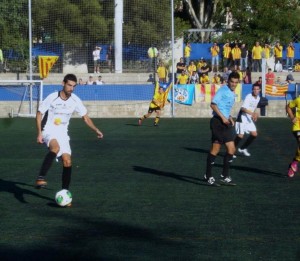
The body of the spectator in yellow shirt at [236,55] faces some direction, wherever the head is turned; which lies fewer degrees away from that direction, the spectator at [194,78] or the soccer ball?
the soccer ball

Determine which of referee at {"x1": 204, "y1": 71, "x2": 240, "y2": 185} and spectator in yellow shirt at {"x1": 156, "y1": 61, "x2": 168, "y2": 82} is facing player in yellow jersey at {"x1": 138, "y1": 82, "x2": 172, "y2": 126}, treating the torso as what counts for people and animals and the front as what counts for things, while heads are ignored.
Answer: the spectator in yellow shirt

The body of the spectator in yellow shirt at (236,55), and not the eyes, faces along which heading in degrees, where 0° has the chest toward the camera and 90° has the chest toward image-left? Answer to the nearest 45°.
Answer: approximately 0°

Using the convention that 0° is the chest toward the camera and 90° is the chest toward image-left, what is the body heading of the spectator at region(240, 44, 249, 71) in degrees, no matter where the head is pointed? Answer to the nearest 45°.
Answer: approximately 0°

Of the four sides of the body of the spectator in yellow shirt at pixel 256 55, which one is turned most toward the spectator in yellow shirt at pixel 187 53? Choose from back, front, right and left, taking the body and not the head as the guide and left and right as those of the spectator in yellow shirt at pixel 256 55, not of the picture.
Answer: right

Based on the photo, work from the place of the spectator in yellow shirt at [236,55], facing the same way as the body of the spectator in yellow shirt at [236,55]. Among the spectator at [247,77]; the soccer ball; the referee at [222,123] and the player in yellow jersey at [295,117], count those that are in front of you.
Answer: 4
